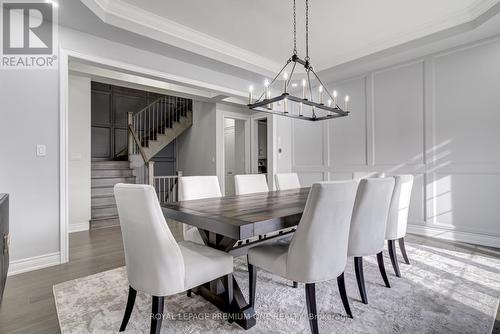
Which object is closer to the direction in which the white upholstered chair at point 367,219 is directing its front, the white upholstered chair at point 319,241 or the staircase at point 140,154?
the staircase

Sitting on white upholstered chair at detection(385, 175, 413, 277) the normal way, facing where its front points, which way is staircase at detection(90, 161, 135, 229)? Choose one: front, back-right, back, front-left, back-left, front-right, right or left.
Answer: front-left

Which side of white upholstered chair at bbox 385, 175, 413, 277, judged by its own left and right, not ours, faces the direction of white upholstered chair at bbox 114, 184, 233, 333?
left

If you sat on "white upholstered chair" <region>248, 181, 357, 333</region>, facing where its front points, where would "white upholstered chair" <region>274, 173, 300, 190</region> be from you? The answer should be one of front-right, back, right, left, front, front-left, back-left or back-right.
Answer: front-right

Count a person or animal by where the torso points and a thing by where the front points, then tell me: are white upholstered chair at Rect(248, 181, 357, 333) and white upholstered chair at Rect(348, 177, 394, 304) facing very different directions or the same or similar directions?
same or similar directions

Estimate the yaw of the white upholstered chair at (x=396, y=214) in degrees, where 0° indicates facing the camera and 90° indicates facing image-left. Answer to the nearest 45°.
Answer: approximately 135°

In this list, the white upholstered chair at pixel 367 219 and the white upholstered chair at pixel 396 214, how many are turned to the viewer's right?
0

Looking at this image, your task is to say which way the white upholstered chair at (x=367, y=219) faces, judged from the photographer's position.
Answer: facing away from the viewer and to the left of the viewer

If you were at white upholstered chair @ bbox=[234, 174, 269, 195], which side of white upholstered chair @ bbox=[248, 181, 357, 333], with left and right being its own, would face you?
front

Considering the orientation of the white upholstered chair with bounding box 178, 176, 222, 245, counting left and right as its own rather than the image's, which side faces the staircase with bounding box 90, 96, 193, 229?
back

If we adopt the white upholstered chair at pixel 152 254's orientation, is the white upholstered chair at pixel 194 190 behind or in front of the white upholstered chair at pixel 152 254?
in front

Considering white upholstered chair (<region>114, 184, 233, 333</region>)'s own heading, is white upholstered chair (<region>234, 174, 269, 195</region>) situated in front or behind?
in front

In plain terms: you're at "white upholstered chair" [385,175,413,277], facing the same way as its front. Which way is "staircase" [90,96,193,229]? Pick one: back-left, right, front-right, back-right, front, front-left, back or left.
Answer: front-left

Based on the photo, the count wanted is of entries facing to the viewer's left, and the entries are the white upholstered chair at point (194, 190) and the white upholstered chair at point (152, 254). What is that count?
0

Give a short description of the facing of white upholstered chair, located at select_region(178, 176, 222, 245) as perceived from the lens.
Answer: facing the viewer and to the right of the viewer

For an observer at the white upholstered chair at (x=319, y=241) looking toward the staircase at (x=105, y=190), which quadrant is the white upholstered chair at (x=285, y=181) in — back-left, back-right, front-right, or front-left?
front-right

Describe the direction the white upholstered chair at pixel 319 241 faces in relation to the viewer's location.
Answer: facing away from the viewer and to the left of the viewer

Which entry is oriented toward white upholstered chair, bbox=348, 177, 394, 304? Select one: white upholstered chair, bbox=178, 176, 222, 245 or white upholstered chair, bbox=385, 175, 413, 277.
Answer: white upholstered chair, bbox=178, 176, 222, 245
